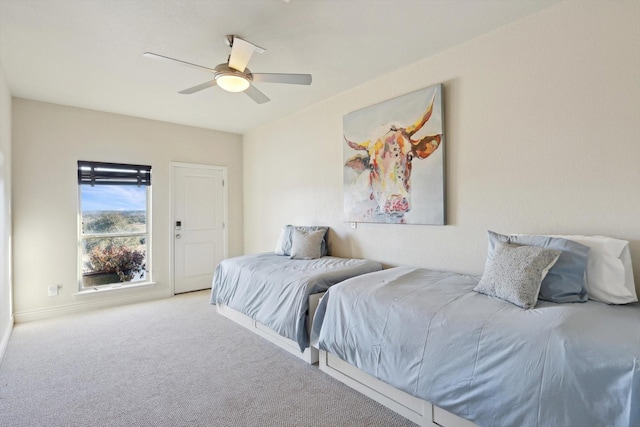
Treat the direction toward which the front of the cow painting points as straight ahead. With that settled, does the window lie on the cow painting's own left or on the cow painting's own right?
on the cow painting's own right

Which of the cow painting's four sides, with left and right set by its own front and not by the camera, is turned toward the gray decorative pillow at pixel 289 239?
right

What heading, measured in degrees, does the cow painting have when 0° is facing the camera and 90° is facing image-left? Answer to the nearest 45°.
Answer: approximately 45°

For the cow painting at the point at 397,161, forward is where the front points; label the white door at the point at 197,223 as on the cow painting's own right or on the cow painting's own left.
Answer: on the cow painting's own right

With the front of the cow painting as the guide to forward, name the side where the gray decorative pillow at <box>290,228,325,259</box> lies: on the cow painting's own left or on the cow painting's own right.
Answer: on the cow painting's own right
